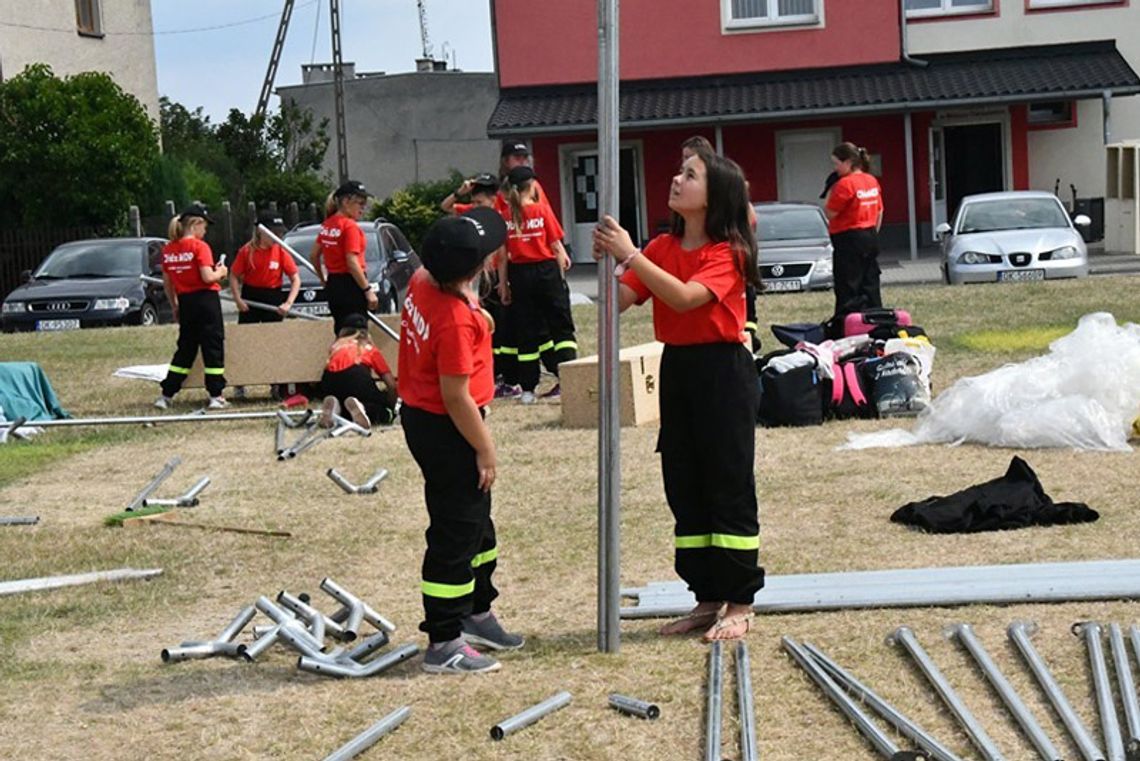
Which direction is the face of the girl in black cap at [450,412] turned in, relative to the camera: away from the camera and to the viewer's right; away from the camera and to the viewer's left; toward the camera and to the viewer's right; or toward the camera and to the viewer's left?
away from the camera and to the viewer's right

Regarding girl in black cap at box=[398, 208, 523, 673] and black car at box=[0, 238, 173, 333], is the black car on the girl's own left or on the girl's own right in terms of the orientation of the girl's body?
on the girl's own left

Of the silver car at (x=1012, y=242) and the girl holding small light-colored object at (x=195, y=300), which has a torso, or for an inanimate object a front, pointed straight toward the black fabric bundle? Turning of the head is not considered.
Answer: the silver car

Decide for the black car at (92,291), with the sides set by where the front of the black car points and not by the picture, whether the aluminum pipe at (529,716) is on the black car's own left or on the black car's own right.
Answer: on the black car's own left

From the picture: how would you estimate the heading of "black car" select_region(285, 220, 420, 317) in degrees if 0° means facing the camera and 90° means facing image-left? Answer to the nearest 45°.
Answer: approximately 45°

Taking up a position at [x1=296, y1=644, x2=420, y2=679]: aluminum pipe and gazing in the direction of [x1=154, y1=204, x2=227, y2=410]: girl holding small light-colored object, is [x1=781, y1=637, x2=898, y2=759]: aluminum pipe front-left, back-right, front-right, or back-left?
back-right
